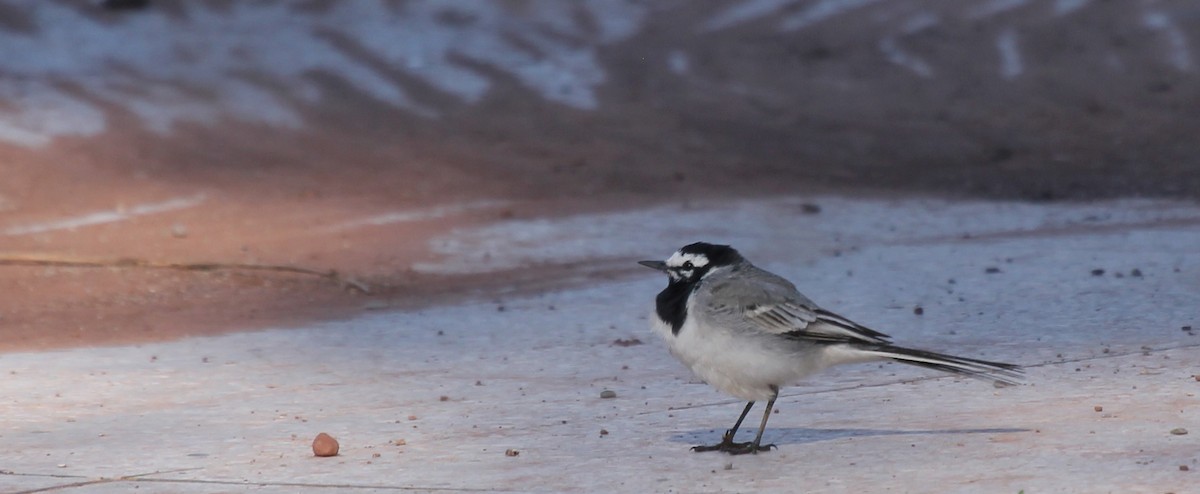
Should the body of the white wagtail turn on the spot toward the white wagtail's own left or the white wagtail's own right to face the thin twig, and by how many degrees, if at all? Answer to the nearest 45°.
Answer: approximately 45° to the white wagtail's own right

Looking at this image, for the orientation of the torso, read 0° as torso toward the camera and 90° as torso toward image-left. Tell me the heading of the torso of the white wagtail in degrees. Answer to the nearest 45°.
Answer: approximately 90°

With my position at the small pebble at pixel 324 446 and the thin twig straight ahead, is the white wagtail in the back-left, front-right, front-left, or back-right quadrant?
back-right

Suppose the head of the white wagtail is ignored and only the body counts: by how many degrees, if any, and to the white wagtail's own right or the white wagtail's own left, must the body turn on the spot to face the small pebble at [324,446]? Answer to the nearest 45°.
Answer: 0° — it already faces it
